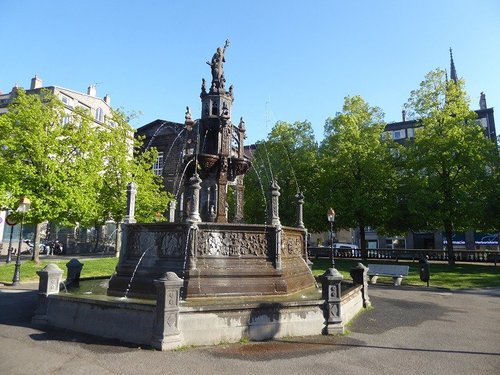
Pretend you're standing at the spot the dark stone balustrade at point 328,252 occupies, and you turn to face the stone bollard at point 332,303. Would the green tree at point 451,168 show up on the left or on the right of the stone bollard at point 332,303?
left

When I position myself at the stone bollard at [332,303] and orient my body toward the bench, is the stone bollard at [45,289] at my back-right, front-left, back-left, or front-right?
back-left
